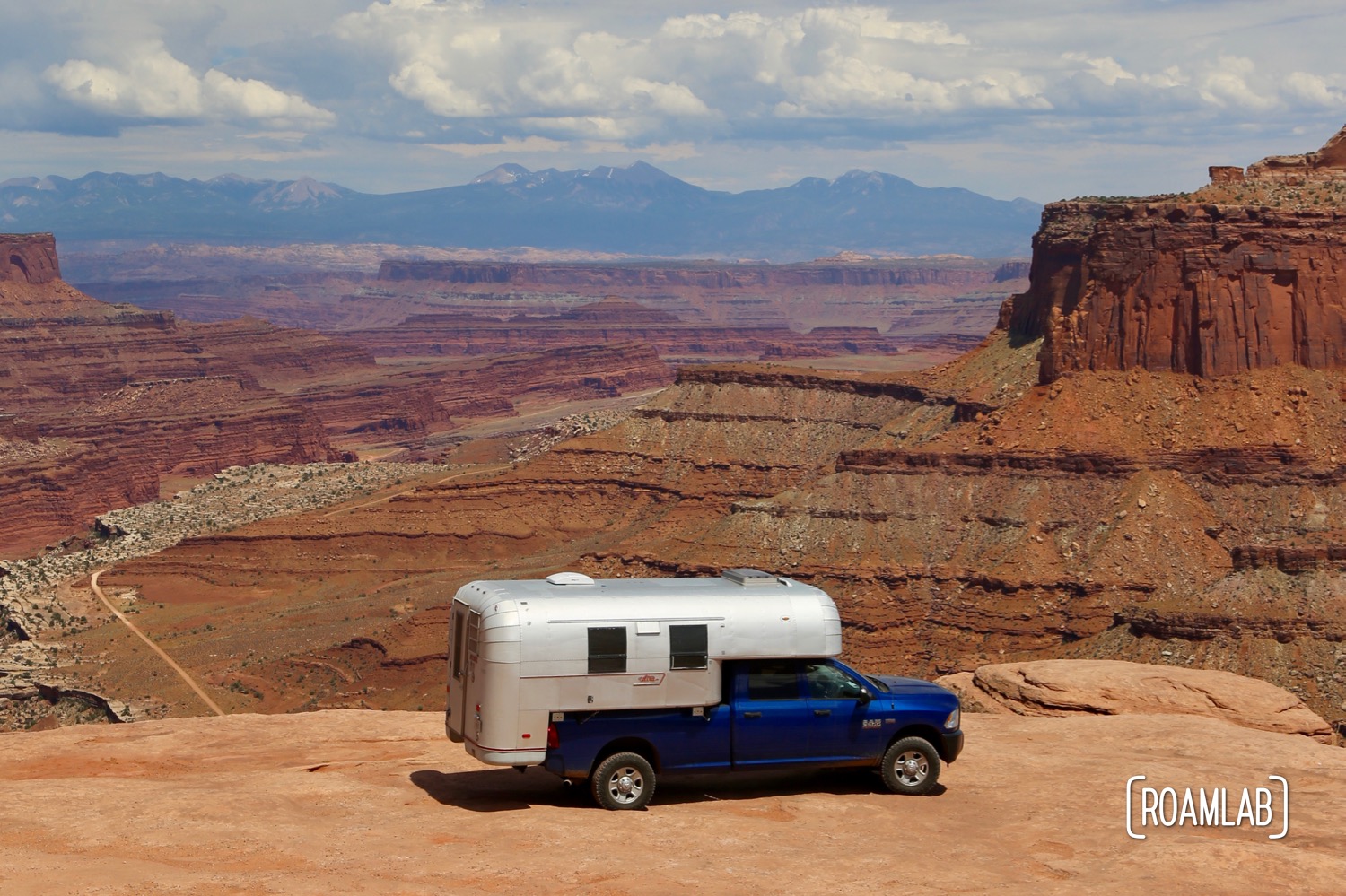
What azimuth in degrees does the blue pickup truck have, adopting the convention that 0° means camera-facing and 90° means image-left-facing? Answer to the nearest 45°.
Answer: approximately 270°

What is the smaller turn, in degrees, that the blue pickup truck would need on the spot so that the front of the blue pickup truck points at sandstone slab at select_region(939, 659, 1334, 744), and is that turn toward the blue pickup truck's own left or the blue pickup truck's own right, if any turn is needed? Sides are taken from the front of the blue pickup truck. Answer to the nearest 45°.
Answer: approximately 45° to the blue pickup truck's own left
